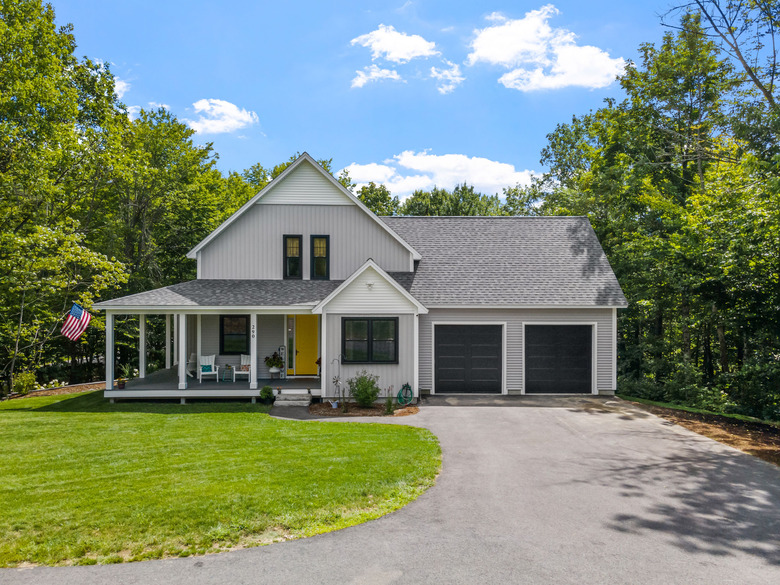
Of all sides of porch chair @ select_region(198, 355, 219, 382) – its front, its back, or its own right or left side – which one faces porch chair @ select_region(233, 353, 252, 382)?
left

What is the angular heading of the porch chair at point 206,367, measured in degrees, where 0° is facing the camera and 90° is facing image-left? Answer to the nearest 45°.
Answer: approximately 0°

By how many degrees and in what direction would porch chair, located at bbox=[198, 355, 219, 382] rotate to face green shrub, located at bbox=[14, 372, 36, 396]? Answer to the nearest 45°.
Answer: approximately 135° to its right

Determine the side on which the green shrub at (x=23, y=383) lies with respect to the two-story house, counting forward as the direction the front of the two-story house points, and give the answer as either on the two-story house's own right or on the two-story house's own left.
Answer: on the two-story house's own right

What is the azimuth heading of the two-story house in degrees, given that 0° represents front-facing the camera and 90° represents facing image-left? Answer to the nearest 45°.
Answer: approximately 0°

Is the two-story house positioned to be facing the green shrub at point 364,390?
yes

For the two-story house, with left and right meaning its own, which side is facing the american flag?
right

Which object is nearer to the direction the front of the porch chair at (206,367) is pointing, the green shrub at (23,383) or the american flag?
the american flag

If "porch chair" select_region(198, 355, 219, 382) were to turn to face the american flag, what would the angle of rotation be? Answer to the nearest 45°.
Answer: approximately 90° to its right
